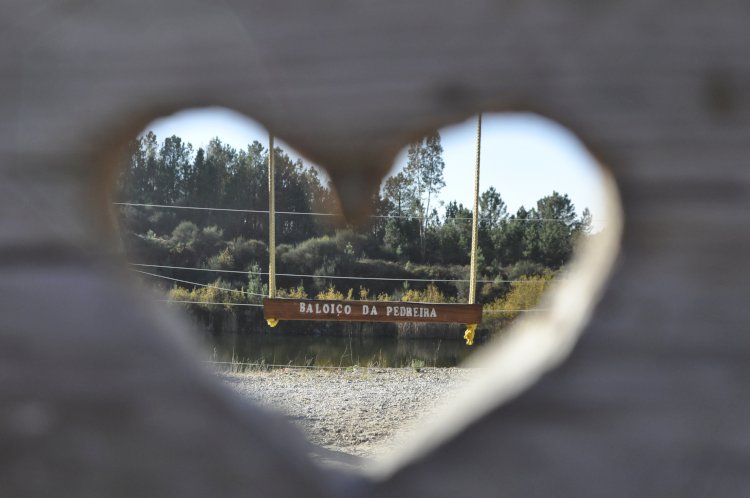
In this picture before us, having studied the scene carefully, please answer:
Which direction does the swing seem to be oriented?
toward the camera

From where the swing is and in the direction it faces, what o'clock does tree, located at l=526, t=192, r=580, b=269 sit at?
The tree is roughly at 7 o'clock from the swing.

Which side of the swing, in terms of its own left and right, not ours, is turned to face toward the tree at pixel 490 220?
back
